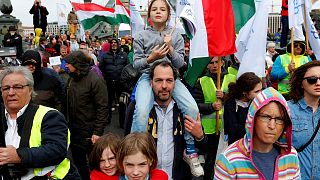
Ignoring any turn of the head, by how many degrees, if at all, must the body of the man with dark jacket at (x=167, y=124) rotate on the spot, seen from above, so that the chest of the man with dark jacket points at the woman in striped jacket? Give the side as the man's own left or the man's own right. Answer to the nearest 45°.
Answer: approximately 45° to the man's own left

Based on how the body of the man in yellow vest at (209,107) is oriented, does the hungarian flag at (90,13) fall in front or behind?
behind

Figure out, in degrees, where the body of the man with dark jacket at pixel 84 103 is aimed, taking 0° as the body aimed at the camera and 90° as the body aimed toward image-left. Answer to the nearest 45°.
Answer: approximately 45°

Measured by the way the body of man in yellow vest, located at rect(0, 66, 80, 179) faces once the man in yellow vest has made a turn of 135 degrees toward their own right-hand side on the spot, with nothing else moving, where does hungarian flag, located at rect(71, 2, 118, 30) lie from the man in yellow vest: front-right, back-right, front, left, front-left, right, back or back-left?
front

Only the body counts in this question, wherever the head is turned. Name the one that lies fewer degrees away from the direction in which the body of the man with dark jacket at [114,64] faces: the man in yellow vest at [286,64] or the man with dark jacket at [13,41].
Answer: the man in yellow vest

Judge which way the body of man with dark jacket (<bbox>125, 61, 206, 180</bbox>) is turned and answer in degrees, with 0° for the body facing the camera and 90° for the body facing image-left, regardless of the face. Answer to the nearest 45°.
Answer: approximately 0°
